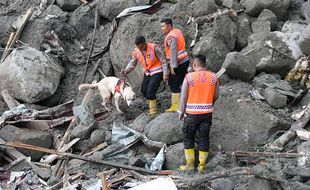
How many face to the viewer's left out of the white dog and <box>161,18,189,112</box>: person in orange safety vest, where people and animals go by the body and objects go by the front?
1

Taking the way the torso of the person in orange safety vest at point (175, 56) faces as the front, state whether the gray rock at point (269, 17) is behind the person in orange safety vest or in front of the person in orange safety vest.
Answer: behind

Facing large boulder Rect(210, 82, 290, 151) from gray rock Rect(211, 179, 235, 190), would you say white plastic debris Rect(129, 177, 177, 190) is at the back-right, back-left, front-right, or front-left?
back-left

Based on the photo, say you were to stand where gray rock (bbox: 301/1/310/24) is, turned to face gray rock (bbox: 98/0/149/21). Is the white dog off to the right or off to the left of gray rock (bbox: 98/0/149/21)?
left
